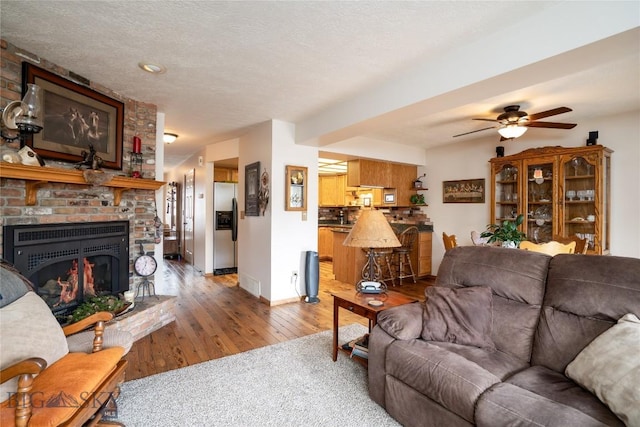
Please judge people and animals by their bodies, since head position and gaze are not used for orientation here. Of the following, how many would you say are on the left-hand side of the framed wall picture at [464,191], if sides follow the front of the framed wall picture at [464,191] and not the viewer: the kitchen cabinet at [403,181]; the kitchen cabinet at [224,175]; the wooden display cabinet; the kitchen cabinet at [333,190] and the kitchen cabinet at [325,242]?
1

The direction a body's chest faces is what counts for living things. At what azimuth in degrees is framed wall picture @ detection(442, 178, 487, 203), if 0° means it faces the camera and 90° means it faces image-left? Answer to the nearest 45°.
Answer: approximately 45°

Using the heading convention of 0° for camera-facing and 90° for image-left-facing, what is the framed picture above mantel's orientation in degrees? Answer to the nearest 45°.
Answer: approximately 315°

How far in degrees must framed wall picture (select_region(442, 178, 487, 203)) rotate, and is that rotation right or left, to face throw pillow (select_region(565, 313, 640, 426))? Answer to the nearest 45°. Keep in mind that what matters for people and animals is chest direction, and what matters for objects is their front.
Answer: approximately 45° to its left

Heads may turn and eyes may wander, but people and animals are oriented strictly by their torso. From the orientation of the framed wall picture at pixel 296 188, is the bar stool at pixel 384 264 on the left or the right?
on its left

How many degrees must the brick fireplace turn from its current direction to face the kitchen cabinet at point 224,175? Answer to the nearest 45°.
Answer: approximately 90° to its left

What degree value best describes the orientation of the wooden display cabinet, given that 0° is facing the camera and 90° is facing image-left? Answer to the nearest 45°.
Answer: approximately 45°

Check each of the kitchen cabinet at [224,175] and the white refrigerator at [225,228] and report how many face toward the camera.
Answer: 2

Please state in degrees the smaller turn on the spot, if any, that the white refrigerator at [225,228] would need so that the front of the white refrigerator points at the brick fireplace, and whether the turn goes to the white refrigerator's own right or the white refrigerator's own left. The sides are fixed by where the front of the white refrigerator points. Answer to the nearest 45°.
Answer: approximately 45° to the white refrigerator's own right

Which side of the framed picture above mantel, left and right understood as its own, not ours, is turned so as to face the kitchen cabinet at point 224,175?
left

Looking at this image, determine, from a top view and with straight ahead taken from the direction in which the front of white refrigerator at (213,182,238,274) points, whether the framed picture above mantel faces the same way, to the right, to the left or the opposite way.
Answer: to the left

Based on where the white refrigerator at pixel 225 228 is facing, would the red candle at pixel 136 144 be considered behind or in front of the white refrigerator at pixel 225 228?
in front

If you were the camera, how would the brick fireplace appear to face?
facing the viewer and to the right of the viewer

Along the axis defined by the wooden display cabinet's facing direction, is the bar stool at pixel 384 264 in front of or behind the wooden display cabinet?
in front

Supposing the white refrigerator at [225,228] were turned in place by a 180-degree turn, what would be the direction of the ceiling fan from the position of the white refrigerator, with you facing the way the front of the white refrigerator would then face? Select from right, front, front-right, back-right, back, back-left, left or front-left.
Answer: back-right

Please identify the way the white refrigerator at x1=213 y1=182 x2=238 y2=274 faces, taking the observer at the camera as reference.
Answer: facing the viewer

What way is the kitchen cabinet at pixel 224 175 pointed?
toward the camera

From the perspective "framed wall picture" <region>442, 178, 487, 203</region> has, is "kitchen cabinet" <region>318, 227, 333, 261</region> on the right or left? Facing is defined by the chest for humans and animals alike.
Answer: on its right
